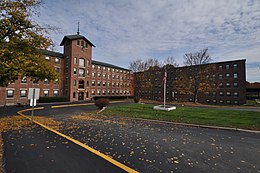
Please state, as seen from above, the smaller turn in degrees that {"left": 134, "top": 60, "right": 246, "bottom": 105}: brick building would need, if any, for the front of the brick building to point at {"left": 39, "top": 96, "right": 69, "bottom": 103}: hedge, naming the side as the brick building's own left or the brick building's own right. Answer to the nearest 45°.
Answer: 0° — it already faces it

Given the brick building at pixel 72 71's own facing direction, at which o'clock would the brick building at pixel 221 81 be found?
the brick building at pixel 221 81 is roughly at 11 o'clock from the brick building at pixel 72 71.
